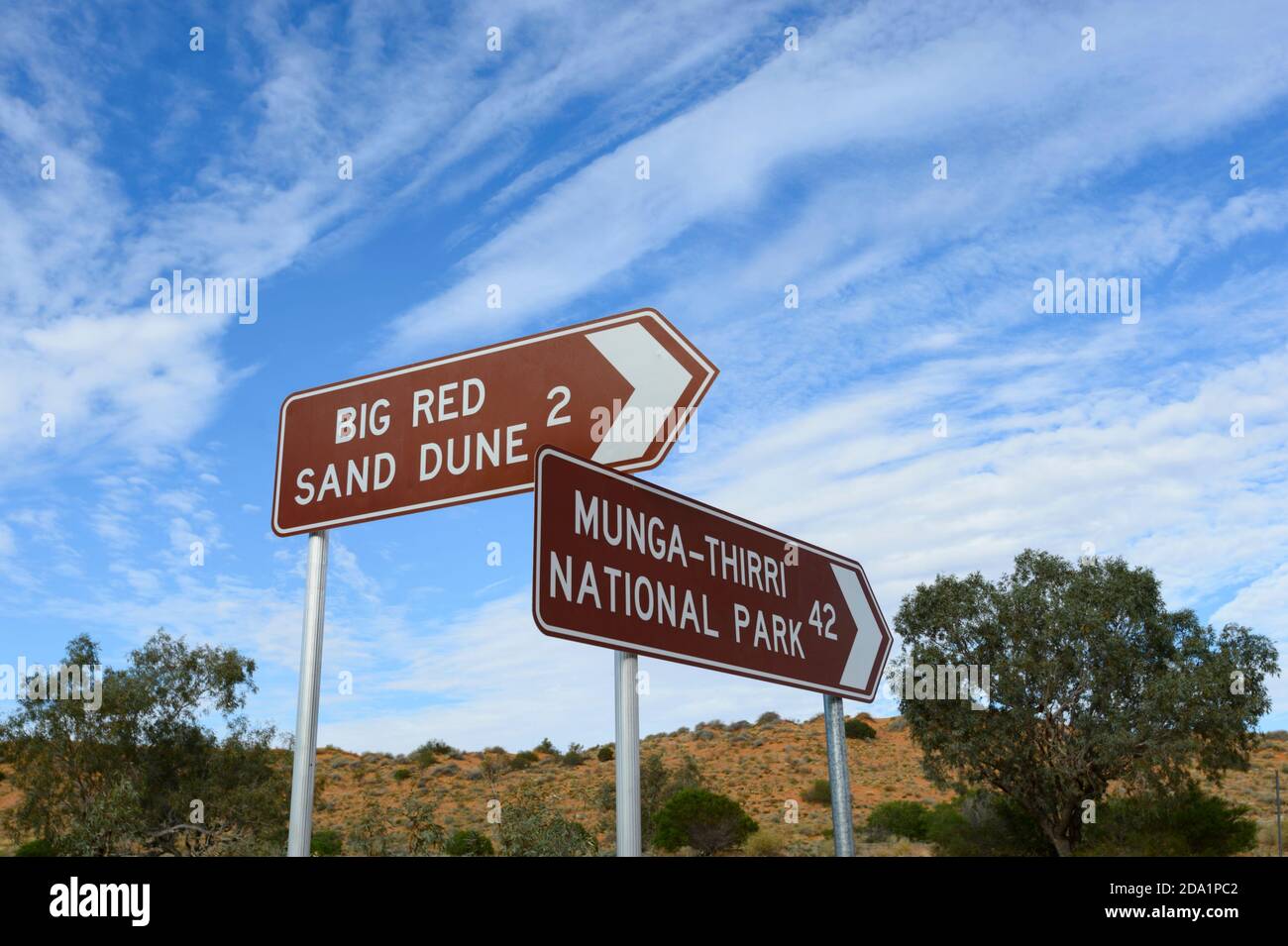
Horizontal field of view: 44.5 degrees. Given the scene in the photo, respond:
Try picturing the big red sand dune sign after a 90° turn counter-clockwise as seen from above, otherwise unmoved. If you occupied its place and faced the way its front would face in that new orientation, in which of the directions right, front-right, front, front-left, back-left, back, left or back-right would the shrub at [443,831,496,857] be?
back-left

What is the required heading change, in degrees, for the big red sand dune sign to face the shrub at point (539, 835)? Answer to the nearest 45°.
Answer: approximately 135° to its right

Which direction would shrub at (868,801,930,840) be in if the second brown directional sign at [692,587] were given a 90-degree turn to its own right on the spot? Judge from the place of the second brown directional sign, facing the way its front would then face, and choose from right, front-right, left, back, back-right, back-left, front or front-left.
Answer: back-right

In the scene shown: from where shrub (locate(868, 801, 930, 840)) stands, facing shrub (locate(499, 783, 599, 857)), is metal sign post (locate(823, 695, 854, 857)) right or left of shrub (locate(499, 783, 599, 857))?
left

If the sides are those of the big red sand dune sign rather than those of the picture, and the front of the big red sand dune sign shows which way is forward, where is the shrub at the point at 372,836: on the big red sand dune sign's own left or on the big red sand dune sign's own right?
on the big red sand dune sign's own right

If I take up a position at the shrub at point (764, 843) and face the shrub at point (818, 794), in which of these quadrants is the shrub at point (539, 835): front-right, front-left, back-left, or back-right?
back-left

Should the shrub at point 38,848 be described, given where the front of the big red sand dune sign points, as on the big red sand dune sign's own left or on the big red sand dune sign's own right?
on the big red sand dune sign's own right

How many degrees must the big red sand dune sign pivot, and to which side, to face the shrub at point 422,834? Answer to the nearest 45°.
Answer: approximately 135° to its right

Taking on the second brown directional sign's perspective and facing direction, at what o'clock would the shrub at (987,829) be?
The shrub is roughly at 8 o'clock from the second brown directional sign.
